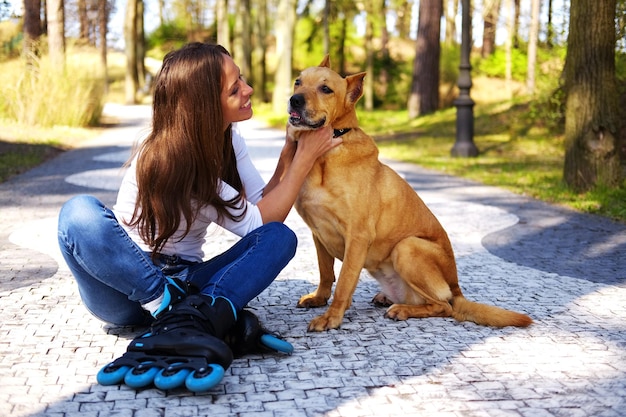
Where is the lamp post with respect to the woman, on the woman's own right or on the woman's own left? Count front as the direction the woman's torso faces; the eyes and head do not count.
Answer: on the woman's own left

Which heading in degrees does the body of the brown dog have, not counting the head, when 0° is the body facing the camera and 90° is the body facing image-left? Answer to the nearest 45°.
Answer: approximately 45°

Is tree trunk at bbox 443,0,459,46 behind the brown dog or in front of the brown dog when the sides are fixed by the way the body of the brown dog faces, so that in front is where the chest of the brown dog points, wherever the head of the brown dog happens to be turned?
behind

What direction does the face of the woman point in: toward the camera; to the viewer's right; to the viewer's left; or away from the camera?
to the viewer's right

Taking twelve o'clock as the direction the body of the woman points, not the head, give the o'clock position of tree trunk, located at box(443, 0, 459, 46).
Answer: The tree trunk is roughly at 8 o'clock from the woman.

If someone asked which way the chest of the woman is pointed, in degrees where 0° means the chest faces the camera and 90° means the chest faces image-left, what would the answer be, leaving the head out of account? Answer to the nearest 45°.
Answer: approximately 315°

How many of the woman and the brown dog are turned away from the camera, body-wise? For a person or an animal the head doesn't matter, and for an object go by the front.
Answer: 0

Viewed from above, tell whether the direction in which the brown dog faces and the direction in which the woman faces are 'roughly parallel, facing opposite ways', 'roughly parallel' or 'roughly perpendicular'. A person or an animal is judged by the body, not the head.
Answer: roughly perpendicular

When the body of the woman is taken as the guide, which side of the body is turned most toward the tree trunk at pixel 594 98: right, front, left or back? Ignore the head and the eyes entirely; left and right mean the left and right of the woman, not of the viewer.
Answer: left
